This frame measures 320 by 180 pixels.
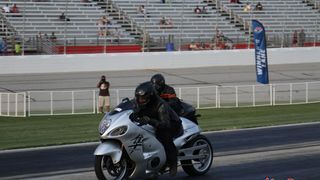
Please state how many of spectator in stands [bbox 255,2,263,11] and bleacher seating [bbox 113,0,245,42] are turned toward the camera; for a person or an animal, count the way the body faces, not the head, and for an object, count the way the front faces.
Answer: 2

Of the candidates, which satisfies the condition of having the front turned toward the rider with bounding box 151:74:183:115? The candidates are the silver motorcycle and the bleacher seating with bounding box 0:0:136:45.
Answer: the bleacher seating

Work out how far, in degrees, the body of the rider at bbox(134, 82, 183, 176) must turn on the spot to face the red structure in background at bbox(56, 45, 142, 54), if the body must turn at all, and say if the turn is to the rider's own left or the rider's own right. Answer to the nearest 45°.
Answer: approximately 135° to the rider's own right

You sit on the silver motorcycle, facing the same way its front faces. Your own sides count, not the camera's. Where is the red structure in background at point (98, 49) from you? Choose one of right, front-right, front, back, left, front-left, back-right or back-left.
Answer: back-right

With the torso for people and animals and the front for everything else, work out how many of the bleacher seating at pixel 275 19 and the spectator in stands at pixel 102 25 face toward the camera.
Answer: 2

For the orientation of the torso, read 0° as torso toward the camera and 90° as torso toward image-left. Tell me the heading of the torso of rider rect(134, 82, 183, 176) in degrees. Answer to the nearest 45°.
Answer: approximately 45°

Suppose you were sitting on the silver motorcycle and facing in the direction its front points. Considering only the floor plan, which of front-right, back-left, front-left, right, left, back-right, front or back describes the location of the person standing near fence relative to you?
back-right

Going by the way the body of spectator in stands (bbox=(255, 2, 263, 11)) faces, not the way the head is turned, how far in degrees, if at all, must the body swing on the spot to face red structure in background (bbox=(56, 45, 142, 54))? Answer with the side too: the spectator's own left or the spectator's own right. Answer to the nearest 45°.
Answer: approximately 45° to the spectator's own right

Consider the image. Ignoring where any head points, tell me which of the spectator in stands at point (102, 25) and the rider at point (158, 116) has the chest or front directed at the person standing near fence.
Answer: the spectator in stands

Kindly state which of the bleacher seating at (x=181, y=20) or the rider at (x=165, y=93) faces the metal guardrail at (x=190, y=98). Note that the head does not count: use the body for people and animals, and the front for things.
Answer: the bleacher seating
